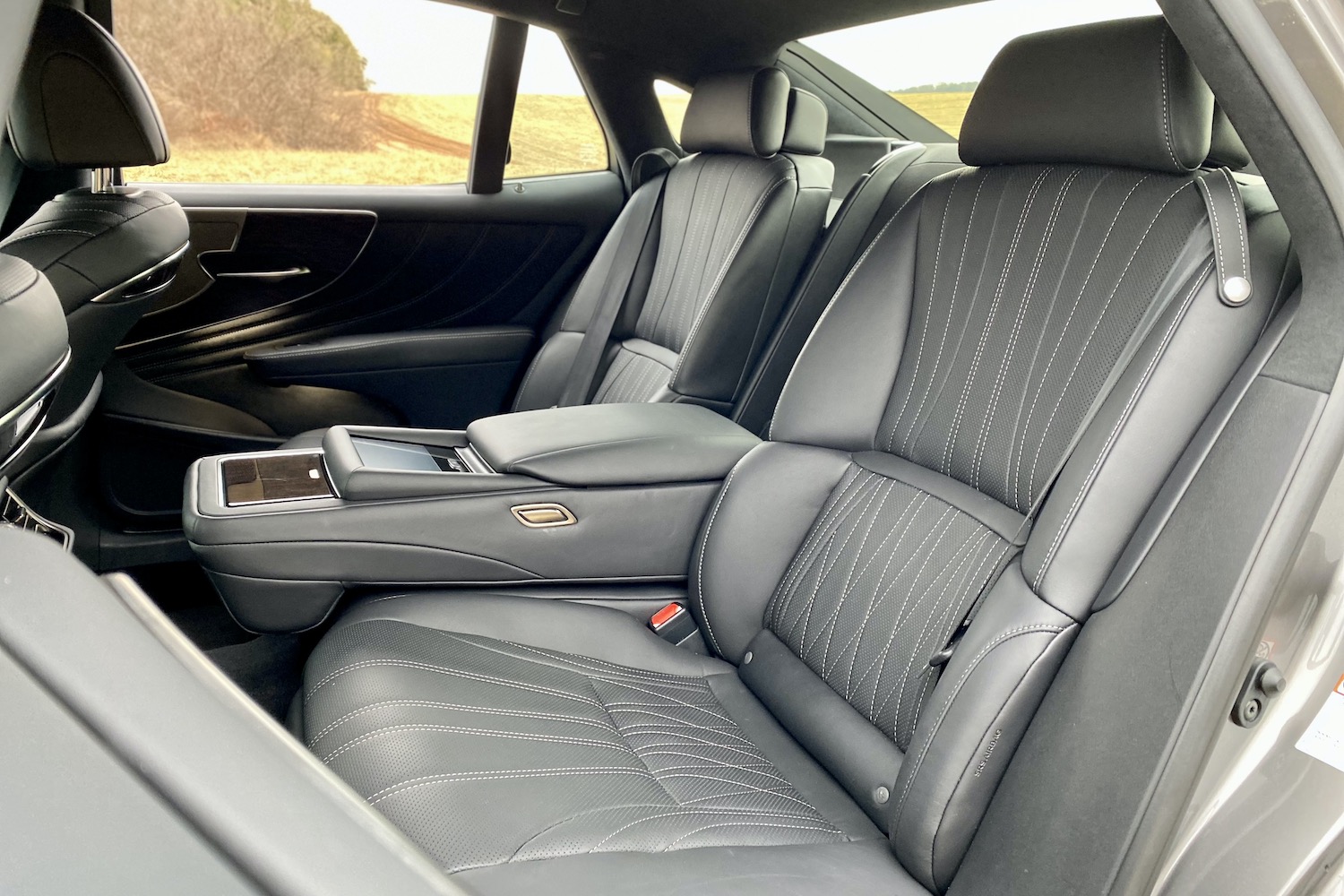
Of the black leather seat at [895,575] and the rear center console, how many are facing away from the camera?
0

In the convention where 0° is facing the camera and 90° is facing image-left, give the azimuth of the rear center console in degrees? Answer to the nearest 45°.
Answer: approximately 90°

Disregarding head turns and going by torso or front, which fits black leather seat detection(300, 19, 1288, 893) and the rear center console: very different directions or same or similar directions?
same or similar directions

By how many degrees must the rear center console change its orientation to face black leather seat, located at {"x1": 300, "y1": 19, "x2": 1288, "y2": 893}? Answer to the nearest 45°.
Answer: approximately 135° to its left

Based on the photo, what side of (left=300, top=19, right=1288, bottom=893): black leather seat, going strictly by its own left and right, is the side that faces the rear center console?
right
